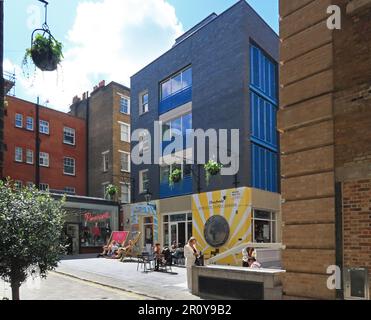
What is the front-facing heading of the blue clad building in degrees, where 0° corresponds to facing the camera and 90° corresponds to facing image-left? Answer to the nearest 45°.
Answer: approximately 45°

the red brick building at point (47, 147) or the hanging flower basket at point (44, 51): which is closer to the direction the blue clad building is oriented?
the hanging flower basket

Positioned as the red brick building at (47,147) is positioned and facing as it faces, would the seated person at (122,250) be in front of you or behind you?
in front

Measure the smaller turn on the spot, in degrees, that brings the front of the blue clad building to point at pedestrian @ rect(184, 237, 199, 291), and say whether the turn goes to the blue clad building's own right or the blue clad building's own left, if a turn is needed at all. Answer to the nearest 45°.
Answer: approximately 45° to the blue clad building's own left

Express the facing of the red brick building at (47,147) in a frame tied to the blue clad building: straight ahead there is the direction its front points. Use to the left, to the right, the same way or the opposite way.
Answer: to the left

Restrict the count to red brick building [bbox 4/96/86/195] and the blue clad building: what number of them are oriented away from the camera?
0

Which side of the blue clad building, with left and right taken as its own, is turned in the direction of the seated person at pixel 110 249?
right

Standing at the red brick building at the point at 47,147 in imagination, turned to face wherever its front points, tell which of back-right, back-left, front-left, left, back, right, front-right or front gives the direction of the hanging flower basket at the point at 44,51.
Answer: front-right
